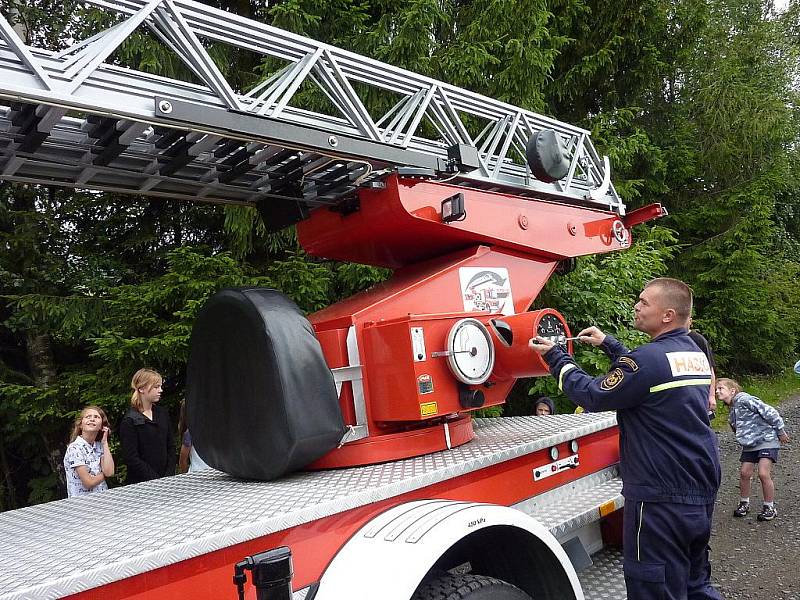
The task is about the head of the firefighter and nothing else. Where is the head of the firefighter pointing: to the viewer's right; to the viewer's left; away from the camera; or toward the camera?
to the viewer's left

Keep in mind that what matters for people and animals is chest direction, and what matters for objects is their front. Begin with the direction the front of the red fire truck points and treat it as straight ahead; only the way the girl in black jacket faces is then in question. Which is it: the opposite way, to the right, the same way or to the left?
to the left

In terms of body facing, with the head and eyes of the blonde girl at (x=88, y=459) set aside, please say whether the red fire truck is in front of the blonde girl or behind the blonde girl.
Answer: in front

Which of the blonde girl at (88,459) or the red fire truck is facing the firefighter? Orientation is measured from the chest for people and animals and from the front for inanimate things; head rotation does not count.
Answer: the blonde girl

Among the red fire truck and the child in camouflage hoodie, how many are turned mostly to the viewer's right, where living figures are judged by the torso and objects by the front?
0

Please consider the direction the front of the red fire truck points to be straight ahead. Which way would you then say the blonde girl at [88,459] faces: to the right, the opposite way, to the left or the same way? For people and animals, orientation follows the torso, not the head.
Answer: to the left

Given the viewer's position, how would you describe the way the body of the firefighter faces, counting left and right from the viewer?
facing away from the viewer and to the left of the viewer

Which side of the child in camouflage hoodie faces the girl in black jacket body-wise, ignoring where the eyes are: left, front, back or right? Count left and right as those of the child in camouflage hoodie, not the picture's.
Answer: front

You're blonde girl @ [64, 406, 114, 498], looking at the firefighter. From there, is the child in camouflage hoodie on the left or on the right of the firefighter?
left

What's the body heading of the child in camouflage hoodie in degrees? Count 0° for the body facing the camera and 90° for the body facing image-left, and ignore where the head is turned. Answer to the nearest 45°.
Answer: approximately 45°

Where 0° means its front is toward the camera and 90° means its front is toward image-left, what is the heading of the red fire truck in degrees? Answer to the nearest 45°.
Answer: approximately 45°

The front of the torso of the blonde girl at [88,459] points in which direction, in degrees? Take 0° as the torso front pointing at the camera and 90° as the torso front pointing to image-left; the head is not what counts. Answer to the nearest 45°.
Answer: approximately 315°

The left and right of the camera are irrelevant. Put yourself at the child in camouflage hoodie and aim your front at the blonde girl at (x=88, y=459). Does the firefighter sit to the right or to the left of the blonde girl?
left

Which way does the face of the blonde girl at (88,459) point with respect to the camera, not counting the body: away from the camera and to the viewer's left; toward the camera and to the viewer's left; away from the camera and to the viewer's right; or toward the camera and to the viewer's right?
toward the camera and to the viewer's right

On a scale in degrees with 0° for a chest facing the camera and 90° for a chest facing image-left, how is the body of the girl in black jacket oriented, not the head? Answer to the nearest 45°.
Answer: approximately 315°

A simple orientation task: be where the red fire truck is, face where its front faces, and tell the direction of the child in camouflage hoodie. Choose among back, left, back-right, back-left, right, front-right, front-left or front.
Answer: back

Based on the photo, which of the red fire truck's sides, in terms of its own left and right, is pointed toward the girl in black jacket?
right
